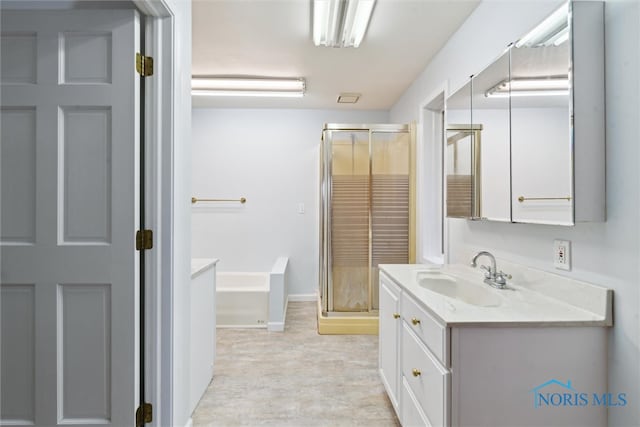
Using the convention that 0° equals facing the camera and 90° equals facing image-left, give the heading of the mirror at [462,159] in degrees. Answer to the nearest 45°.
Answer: approximately 90°

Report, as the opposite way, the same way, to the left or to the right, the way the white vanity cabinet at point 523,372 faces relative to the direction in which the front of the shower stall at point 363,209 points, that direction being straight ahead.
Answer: to the right

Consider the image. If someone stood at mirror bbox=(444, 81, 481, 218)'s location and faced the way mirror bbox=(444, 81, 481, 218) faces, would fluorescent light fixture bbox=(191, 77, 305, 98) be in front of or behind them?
in front

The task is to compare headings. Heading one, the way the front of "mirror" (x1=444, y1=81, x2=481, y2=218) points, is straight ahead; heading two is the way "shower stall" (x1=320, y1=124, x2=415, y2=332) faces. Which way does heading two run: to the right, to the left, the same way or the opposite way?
to the left

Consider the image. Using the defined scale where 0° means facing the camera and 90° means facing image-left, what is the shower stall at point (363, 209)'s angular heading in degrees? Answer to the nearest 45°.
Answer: approximately 0°

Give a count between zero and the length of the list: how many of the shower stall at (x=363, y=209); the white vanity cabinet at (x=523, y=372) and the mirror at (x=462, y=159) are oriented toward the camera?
1

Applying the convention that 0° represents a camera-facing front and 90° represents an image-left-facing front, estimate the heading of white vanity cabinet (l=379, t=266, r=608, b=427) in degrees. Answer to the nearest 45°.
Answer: approximately 90°
